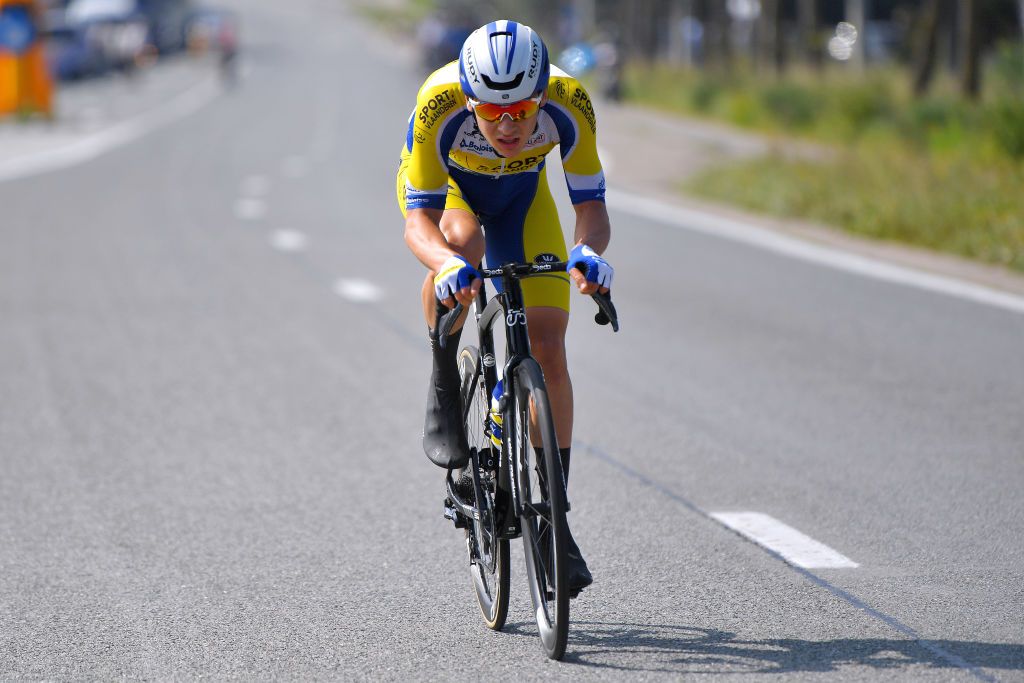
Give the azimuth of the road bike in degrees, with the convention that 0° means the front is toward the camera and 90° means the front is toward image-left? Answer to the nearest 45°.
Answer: approximately 0°

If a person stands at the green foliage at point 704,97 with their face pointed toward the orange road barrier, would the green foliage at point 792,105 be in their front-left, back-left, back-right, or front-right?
back-left

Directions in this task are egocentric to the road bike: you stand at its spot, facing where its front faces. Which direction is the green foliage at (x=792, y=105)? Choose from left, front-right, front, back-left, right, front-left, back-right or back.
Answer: back

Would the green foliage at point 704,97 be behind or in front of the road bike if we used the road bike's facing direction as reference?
behind

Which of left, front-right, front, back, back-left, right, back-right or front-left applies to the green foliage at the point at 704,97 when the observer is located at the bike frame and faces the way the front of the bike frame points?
back

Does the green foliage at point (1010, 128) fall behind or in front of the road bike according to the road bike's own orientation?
behind

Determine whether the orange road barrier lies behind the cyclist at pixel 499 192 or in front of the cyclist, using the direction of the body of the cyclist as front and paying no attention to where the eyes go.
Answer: behind

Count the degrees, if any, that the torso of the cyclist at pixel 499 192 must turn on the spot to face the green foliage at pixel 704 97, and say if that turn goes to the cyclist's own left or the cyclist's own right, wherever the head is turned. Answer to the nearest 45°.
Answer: approximately 180°
